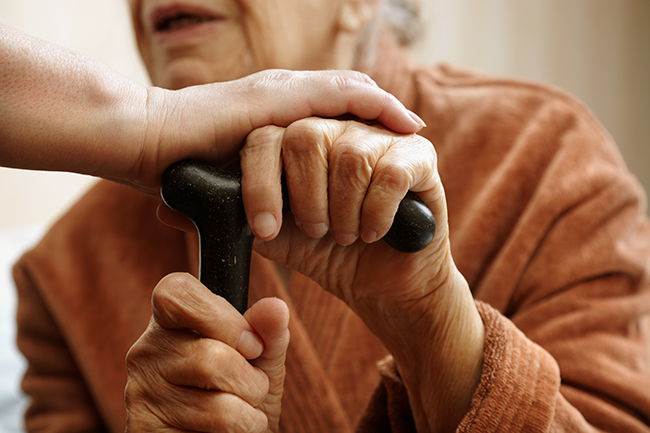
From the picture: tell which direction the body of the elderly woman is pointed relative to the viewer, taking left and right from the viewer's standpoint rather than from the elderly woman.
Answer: facing the viewer and to the left of the viewer
